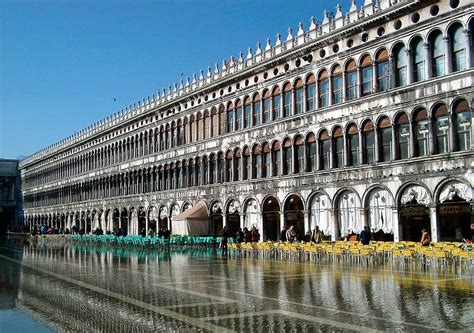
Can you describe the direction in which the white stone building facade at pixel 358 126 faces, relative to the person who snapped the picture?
facing the viewer and to the left of the viewer
